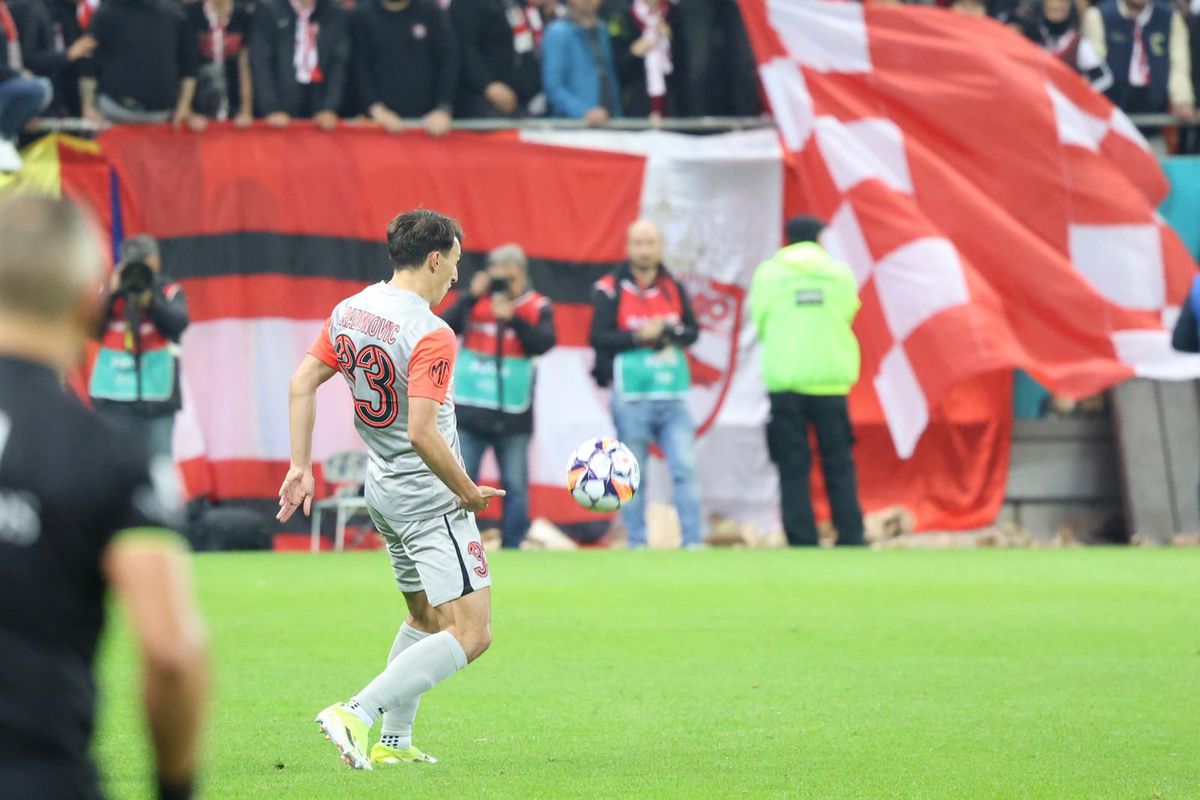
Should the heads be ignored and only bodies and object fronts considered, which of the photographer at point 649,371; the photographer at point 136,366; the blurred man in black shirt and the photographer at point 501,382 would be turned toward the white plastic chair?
the blurred man in black shirt

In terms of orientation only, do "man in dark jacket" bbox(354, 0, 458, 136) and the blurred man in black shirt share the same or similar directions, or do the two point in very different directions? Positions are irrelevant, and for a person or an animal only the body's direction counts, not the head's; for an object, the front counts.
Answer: very different directions

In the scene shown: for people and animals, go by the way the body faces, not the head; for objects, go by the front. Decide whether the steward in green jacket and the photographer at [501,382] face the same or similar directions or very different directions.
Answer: very different directions

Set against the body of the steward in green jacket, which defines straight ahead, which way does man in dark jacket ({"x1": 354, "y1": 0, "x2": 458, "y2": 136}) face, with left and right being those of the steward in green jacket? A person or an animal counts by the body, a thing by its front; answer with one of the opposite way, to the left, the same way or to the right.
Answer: the opposite way

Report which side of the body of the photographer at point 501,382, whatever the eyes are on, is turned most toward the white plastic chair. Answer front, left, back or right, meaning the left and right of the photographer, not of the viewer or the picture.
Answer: right

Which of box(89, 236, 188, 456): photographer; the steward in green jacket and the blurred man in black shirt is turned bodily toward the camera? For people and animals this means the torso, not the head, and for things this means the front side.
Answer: the photographer

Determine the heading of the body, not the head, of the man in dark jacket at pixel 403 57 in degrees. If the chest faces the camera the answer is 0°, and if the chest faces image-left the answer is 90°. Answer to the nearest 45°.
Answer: approximately 0°

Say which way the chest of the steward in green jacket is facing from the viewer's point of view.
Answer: away from the camera

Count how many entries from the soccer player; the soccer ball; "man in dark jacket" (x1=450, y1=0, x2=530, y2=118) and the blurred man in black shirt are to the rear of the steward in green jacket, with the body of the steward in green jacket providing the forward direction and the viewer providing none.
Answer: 3

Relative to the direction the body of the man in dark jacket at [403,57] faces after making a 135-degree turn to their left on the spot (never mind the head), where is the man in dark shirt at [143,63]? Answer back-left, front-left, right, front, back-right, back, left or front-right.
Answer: back-left

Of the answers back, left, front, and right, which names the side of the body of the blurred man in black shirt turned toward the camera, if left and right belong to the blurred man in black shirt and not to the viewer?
back

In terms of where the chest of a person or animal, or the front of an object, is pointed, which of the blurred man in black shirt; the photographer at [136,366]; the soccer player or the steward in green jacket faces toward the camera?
the photographer
